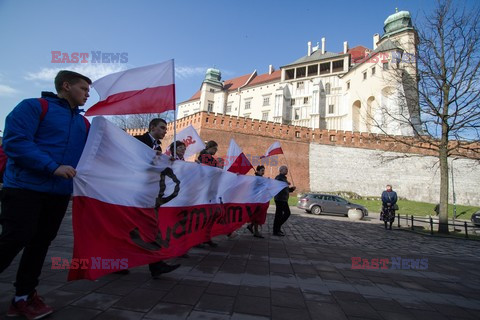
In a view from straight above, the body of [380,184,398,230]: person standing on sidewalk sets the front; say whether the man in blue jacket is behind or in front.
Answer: in front

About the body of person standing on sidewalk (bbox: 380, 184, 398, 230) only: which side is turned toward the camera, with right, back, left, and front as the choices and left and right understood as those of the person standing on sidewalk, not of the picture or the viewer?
front

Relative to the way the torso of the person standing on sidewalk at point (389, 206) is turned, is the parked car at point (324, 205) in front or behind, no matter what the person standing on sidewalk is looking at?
behind

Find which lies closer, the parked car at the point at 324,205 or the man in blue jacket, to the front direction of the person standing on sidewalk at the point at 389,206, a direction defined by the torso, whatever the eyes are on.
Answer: the man in blue jacket

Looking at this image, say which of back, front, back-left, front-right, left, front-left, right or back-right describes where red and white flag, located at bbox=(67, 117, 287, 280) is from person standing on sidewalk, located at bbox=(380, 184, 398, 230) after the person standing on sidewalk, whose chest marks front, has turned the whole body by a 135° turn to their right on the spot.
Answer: back-left

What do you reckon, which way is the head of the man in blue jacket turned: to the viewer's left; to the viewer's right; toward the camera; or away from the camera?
to the viewer's right
